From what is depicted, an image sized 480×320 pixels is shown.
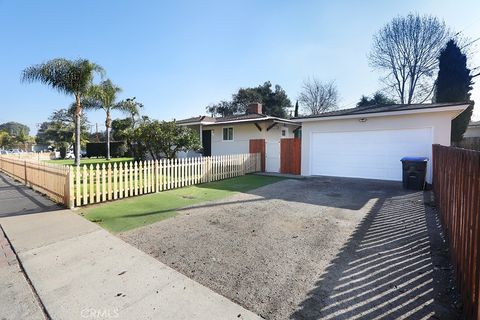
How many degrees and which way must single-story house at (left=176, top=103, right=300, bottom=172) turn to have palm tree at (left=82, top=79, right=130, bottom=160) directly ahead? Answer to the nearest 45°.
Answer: approximately 90° to its right

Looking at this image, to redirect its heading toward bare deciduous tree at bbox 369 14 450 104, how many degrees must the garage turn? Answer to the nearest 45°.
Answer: approximately 180°

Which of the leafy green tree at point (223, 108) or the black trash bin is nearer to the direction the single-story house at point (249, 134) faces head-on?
the black trash bin

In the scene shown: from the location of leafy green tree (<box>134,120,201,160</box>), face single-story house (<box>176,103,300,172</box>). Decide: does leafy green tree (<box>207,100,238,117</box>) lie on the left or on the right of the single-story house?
left

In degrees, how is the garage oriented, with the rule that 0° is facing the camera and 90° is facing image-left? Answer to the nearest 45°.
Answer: approximately 0°

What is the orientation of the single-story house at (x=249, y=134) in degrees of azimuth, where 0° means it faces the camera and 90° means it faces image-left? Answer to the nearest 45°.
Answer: approximately 45°
